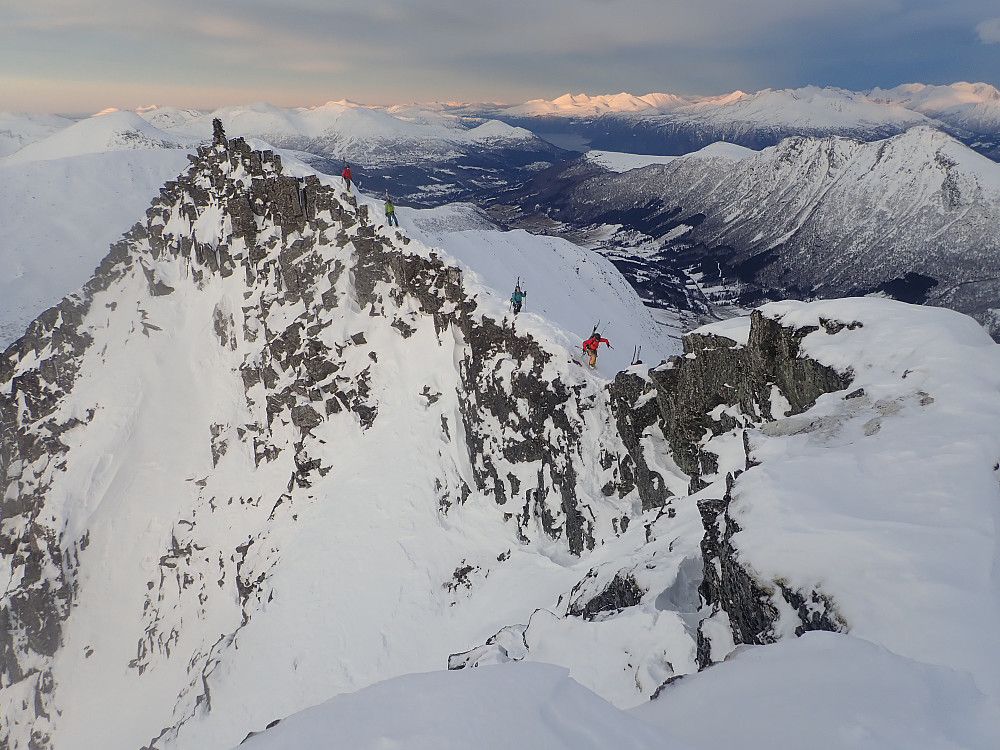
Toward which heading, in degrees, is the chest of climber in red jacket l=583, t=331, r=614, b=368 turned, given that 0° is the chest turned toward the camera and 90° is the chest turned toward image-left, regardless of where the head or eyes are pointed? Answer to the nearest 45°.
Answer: approximately 315°

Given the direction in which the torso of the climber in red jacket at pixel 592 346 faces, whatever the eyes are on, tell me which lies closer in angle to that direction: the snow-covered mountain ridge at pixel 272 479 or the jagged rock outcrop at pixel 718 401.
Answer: the jagged rock outcrop
